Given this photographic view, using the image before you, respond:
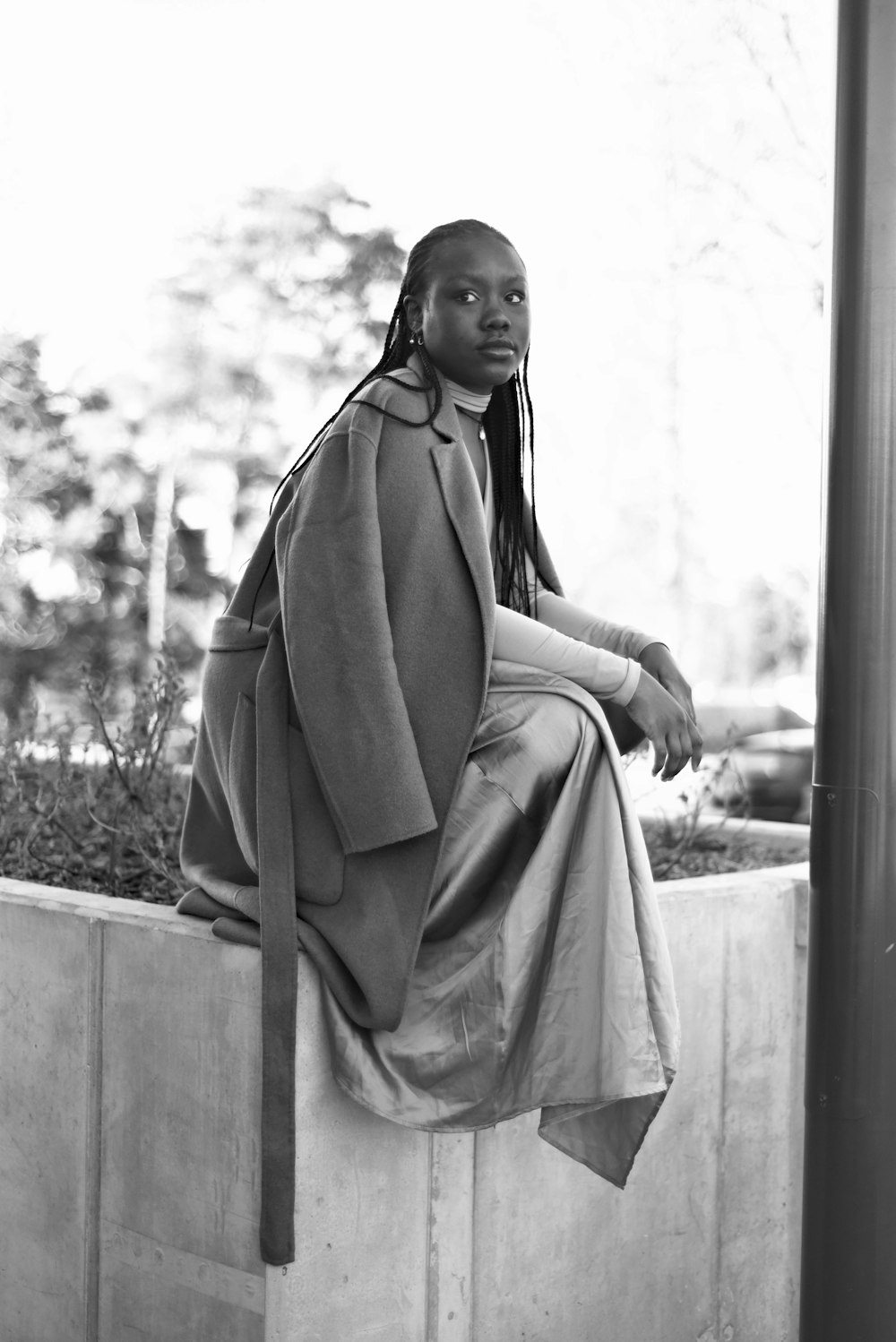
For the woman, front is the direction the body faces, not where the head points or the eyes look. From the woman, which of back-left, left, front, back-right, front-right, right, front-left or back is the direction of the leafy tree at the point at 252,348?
back-left

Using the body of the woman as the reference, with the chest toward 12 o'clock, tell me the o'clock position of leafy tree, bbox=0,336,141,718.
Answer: The leafy tree is roughly at 7 o'clock from the woman.

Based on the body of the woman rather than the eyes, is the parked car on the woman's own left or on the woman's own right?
on the woman's own left

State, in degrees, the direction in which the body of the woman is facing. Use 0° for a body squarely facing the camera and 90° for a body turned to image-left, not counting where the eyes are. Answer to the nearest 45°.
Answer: approximately 315°
